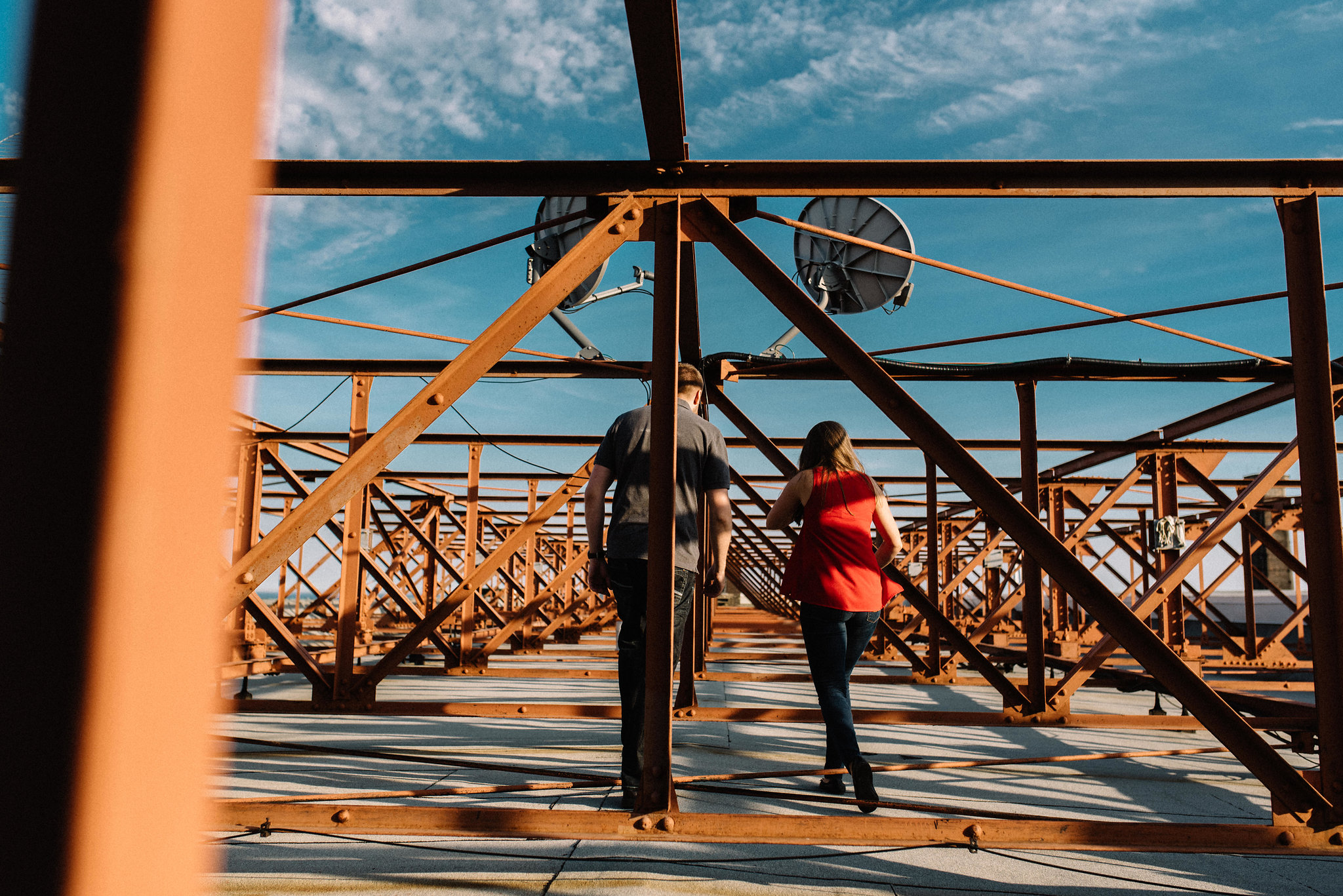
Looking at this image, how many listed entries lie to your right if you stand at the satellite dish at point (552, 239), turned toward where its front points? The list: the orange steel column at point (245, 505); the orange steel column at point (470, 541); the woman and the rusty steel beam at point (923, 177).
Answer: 2

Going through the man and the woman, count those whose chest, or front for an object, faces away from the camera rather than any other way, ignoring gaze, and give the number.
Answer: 2

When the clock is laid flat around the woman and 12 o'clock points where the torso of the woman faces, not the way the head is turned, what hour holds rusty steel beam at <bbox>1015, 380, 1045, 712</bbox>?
The rusty steel beam is roughly at 1 o'clock from the woman.

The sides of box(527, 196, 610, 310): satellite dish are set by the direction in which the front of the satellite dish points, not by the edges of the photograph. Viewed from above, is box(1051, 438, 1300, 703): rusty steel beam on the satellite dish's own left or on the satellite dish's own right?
on the satellite dish's own right

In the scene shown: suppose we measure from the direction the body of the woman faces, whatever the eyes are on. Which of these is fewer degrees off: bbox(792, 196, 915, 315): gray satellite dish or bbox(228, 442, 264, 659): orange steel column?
the gray satellite dish

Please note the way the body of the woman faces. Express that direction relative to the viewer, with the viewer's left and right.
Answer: facing away from the viewer

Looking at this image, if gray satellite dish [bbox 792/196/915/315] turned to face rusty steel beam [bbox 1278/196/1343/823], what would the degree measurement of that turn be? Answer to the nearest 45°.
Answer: approximately 90° to its right

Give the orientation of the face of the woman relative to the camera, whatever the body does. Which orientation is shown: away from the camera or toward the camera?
away from the camera

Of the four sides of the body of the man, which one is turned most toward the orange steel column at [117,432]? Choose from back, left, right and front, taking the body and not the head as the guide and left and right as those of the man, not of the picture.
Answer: back

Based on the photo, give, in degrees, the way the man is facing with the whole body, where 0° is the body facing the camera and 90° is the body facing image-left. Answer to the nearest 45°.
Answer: approximately 180°

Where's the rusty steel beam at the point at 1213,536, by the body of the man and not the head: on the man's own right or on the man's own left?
on the man's own right
